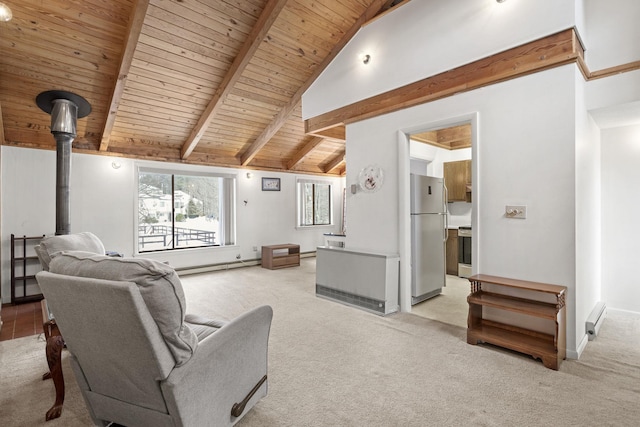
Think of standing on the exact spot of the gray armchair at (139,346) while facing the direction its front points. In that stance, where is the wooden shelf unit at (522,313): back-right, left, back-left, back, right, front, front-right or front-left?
front-right

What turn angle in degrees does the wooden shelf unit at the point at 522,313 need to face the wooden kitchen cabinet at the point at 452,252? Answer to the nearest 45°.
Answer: approximately 135° to its right

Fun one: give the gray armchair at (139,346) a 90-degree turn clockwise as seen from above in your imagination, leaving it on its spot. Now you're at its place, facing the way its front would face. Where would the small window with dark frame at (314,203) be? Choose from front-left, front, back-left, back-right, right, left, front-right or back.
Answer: left

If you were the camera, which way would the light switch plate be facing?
facing the viewer

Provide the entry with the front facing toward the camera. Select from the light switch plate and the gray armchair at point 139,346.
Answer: the light switch plate

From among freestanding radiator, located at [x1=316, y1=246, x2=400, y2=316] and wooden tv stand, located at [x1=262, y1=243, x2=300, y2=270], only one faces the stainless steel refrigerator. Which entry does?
the wooden tv stand

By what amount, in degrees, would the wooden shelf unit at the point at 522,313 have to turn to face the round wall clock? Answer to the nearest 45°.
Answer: approximately 45° to its right

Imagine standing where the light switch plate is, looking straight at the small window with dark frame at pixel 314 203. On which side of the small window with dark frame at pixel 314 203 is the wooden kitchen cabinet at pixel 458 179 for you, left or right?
right

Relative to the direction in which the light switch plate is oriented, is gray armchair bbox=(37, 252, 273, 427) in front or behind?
in front

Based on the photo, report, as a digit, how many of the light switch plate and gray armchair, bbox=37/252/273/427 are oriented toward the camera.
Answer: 1

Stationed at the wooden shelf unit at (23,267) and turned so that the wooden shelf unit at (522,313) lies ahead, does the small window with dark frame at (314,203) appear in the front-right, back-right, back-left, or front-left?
front-left

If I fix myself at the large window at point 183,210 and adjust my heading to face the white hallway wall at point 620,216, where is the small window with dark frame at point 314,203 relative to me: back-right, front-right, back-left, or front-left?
front-left

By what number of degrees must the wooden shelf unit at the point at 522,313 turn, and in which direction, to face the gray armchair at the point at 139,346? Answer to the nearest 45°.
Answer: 0° — it already faces it

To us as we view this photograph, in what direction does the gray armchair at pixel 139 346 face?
facing away from the viewer and to the right of the viewer

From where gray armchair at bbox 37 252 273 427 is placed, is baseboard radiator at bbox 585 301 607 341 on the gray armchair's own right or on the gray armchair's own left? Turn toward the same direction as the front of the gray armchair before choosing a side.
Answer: on the gray armchair's own right

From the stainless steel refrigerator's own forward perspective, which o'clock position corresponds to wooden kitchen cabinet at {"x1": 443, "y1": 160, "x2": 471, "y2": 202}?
The wooden kitchen cabinet is roughly at 8 o'clock from the stainless steel refrigerator.

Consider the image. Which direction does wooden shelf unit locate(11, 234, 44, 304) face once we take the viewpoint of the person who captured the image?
facing the viewer and to the right of the viewer

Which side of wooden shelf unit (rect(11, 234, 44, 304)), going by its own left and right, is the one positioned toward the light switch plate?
front

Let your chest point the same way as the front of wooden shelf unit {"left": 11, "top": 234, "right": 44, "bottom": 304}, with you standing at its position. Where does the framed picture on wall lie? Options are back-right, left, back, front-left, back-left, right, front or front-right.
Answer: front-left
